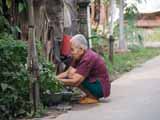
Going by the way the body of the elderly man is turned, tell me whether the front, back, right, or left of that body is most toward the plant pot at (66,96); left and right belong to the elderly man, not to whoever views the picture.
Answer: front

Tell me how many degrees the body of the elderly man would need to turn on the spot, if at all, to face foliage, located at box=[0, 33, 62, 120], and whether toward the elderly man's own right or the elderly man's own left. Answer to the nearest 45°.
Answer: approximately 45° to the elderly man's own left

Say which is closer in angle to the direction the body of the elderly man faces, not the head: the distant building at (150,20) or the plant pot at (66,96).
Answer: the plant pot

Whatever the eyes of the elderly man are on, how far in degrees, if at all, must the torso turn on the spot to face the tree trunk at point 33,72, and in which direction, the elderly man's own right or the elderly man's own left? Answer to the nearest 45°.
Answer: approximately 45° to the elderly man's own left

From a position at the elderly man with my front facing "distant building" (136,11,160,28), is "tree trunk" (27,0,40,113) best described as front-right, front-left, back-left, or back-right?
back-left

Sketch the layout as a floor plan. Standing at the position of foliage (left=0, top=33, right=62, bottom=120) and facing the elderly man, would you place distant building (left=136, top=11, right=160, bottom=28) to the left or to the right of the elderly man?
left

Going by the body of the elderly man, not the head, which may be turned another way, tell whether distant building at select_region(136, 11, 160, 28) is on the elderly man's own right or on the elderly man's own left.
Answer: on the elderly man's own right

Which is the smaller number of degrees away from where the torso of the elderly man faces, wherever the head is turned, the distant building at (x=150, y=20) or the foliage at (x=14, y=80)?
the foliage

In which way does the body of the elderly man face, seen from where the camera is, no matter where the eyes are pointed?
to the viewer's left
